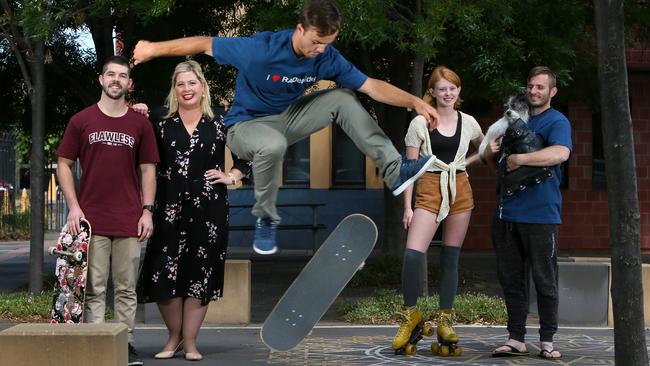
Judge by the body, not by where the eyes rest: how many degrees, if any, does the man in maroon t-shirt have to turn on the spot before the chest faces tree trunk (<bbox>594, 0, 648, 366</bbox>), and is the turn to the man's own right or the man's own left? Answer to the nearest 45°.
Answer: approximately 45° to the man's own left

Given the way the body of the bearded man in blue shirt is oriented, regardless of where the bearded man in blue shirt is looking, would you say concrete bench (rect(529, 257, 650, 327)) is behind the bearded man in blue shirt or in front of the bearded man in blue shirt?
behind

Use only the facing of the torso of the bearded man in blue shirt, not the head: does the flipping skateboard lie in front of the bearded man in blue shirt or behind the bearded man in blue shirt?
in front

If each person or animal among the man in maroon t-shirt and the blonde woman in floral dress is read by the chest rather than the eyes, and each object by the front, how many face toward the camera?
2

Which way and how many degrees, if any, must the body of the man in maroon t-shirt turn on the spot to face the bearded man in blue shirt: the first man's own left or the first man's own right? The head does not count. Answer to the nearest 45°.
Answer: approximately 90° to the first man's own left

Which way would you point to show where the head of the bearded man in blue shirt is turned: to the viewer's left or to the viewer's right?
to the viewer's left

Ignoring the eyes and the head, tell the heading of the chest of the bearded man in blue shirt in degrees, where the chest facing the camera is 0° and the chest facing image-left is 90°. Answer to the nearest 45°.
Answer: approximately 45°

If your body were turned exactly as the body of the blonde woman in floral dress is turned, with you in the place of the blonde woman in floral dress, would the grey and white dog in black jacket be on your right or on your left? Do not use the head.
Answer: on your left

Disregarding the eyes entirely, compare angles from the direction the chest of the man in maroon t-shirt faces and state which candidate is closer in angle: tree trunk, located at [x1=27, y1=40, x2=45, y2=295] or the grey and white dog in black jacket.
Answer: the grey and white dog in black jacket

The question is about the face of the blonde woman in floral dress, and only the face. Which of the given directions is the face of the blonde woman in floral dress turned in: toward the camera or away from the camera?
toward the camera

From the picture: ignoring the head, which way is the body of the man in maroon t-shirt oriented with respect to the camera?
toward the camera

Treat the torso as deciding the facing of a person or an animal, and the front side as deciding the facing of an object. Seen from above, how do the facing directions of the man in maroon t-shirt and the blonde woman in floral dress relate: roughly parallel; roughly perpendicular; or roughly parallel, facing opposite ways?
roughly parallel
